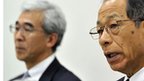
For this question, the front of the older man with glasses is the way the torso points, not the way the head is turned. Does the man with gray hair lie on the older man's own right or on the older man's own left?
on the older man's own right

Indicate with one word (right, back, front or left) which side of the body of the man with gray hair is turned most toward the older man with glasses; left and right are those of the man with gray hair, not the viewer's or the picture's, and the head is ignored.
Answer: left

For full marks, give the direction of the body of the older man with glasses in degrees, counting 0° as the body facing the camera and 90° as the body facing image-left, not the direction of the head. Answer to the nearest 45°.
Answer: approximately 45°

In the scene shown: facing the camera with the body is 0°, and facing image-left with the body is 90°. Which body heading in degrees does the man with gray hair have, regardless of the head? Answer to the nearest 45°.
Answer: approximately 45°

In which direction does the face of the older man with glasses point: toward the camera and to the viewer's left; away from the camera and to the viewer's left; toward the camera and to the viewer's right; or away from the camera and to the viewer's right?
toward the camera and to the viewer's left
